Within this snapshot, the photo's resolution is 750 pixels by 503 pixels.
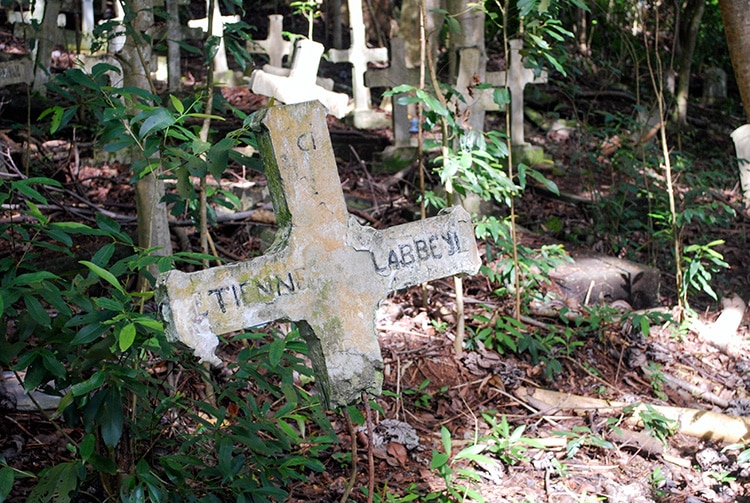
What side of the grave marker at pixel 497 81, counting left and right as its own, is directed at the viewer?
front

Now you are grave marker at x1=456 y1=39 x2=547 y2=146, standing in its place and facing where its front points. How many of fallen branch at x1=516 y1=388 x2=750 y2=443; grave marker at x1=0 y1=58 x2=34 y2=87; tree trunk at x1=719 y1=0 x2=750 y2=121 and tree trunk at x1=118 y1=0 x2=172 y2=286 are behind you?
0

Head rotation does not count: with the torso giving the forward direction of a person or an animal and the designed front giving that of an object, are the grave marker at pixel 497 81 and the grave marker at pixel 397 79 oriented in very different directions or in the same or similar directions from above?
same or similar directions

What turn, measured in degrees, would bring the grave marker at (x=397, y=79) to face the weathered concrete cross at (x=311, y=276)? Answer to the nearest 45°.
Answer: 0° — it already faces it

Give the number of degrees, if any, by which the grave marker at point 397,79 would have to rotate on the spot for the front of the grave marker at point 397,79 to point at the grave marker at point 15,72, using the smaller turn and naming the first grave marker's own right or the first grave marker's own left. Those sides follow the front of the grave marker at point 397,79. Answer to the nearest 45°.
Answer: approximately 45° to the first grave marker's own right

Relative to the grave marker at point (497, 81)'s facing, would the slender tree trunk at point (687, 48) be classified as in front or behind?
behind

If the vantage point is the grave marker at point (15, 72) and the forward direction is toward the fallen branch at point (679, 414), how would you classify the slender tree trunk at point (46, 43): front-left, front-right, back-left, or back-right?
back-left

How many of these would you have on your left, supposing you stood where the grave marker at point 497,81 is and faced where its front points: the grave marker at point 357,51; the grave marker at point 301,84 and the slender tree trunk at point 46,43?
0

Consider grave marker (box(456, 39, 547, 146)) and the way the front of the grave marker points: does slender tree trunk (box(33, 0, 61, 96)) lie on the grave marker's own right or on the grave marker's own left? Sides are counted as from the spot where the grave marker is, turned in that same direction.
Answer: on the grave marker's own right

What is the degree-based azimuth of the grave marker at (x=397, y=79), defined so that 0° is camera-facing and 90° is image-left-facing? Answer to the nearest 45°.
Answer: approximately 0°

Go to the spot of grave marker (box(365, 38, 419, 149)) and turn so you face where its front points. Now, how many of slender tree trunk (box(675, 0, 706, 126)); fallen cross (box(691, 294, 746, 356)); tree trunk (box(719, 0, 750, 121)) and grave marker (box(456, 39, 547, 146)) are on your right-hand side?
0

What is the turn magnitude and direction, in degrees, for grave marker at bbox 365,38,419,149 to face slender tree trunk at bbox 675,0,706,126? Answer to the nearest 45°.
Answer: approximately 135° to its left

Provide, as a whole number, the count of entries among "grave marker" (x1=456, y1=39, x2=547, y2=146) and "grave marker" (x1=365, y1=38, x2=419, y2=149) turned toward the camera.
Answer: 2

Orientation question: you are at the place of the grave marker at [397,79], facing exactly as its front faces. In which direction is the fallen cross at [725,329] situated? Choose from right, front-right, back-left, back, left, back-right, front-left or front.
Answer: front-left

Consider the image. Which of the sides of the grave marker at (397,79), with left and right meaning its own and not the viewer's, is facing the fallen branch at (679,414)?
front

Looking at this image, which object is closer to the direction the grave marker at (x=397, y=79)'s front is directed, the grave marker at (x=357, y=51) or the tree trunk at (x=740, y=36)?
the tree trunk

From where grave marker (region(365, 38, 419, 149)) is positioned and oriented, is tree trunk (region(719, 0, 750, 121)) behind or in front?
in front
